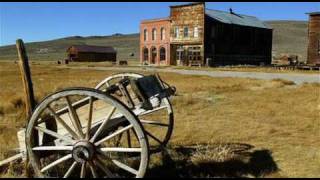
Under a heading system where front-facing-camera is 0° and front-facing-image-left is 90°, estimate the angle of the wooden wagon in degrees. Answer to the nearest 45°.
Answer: approximately 90°

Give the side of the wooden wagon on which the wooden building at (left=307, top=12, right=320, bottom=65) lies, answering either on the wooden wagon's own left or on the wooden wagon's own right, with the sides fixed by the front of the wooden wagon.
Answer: on the wooden wagon's own right

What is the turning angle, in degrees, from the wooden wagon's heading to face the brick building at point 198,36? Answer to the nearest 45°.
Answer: approximately 90° to its right

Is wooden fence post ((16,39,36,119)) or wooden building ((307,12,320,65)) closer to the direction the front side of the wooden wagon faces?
the wooden fence post
